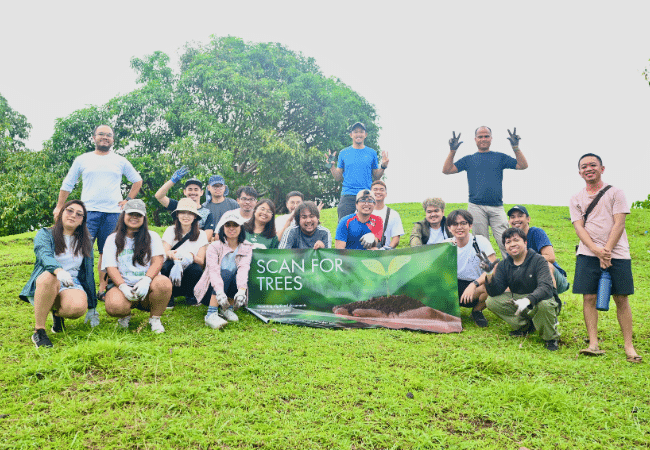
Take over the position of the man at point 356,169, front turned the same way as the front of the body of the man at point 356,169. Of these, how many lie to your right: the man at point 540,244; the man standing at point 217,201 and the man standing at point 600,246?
1

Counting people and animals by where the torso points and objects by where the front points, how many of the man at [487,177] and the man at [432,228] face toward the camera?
2

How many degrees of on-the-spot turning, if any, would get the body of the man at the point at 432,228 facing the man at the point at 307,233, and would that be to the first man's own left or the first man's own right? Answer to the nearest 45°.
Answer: approximately 90° to the first man's own right

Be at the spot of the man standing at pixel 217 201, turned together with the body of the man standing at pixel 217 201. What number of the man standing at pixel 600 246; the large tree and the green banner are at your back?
1

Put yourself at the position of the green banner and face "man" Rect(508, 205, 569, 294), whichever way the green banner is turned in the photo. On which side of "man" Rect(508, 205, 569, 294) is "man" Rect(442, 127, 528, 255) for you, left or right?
left

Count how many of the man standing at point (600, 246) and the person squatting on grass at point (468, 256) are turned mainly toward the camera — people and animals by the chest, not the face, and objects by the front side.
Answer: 2

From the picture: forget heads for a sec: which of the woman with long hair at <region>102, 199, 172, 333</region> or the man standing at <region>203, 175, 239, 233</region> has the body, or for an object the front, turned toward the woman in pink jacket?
the man standing
